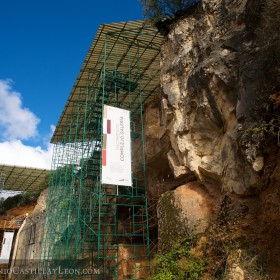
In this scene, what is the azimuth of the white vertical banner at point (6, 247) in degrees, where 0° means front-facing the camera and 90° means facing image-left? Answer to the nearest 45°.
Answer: approximately 0°
